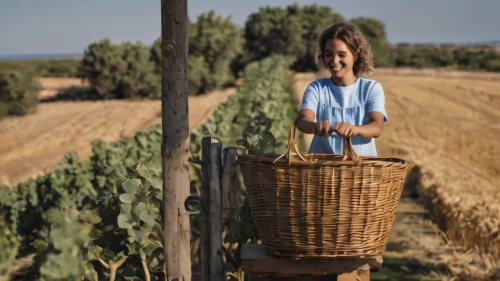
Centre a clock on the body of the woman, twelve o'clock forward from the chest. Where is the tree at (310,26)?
The tree is roughly at 6 o'clock from the woman.

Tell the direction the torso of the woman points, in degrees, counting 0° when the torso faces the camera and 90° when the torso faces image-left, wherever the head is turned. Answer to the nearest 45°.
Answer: approximately 0°

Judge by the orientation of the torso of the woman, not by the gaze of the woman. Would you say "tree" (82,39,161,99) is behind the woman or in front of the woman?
behind

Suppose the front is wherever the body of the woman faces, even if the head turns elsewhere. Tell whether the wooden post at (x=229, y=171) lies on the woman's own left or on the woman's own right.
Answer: on the woman's own right

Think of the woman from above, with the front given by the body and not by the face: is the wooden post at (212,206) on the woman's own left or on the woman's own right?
on the woman's own right

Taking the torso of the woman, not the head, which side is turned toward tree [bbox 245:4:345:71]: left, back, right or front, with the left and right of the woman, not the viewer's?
back
